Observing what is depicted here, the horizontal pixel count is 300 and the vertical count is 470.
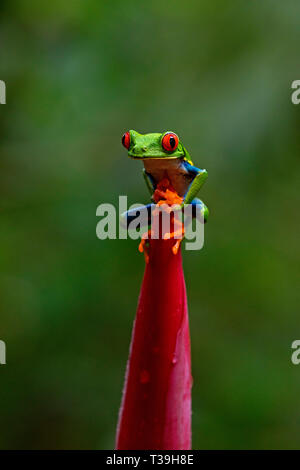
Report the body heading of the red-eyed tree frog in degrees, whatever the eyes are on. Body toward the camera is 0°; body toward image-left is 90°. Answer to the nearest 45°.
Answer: approximately 45°
